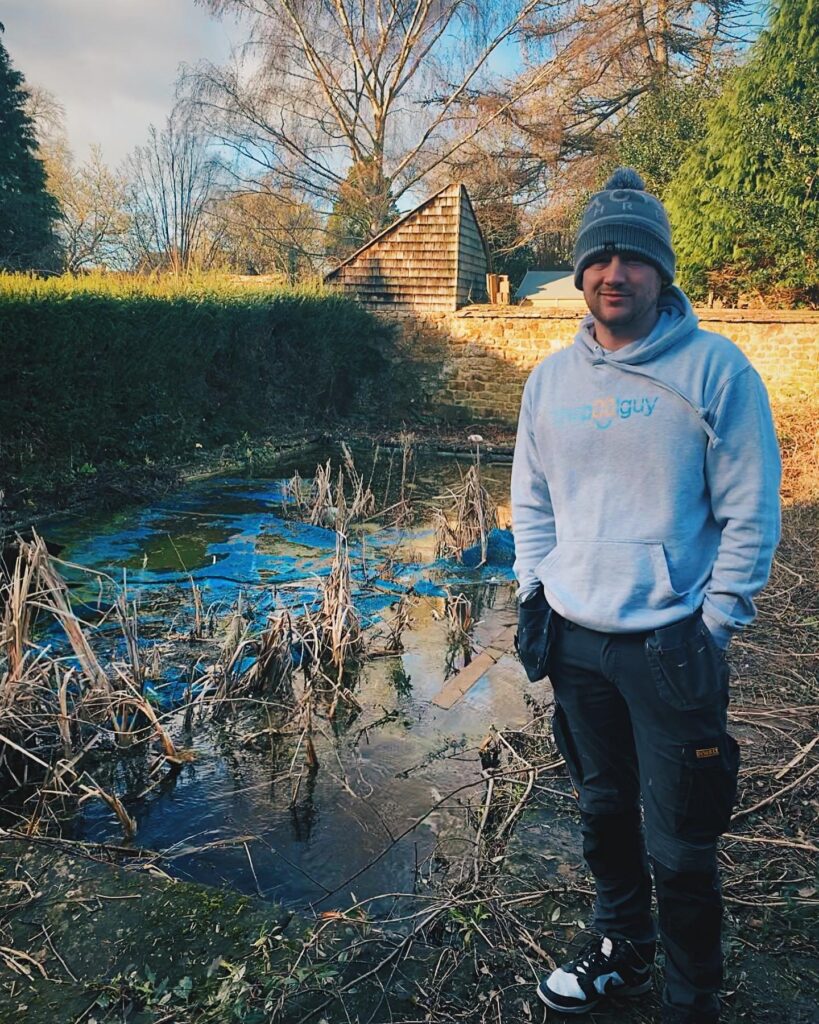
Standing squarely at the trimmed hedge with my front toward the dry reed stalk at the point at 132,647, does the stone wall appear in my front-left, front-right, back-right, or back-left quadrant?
back-left

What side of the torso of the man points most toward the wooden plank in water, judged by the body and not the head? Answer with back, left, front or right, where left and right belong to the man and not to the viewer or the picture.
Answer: right

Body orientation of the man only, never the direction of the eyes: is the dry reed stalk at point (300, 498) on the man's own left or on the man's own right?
on the man's own right

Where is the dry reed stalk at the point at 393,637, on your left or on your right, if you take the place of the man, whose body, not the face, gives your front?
on your right

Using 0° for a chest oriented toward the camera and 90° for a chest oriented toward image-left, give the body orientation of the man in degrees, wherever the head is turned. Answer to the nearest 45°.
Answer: approximately 45°

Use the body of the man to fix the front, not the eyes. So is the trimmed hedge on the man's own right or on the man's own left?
on the man's own right

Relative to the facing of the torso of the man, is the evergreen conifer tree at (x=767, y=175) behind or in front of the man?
behind

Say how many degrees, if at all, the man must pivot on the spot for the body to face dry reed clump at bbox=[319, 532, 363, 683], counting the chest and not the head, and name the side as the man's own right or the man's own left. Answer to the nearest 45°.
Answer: approximately 90° to the man's own right

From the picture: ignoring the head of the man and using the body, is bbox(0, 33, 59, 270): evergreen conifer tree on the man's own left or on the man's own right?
on the man's own right
